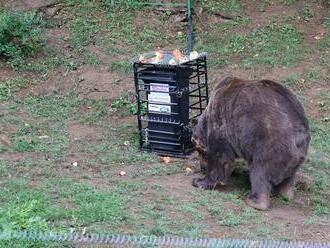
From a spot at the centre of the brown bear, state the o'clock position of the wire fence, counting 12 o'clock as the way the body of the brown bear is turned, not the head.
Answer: The wire fence is roughly at 8 o'clock from the brown bear.

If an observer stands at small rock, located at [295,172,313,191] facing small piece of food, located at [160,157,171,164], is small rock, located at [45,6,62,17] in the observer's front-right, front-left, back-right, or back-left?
front-right

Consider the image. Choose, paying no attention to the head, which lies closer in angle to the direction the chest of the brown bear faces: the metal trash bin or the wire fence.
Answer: the metal trash bin

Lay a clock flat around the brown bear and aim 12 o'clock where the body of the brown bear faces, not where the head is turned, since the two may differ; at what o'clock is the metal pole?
The metal pole is roughly at 1 o'clock from the brown bear.

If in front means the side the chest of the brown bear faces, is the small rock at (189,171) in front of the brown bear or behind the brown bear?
in front

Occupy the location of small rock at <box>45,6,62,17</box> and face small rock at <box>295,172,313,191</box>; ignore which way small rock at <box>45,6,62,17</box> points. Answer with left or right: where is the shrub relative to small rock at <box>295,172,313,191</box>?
right

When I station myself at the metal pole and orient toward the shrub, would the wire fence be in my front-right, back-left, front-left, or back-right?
front-left

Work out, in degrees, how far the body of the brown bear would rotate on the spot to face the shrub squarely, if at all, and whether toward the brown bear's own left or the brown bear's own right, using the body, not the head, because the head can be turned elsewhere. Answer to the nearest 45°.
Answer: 0° — it already faces it

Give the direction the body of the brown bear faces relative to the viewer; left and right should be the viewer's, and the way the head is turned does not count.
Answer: facing away from the viewer and to the left of the viewer

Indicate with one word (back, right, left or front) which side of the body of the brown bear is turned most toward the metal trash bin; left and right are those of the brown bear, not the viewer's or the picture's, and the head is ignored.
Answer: front
